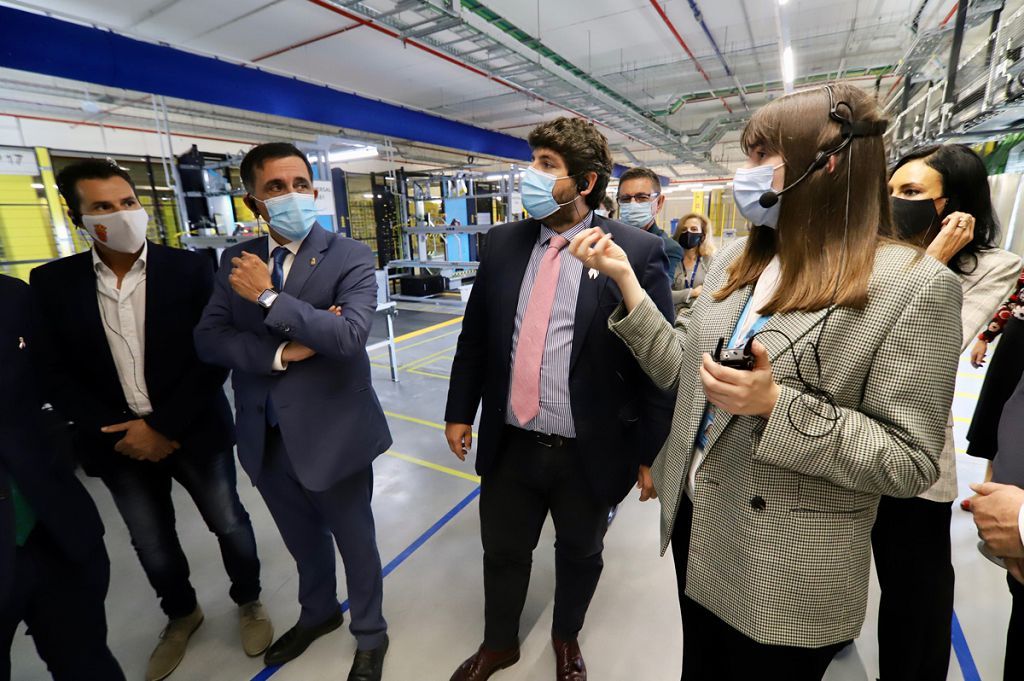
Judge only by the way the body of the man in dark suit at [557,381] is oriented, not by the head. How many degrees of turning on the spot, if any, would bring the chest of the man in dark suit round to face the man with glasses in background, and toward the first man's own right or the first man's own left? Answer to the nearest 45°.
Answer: approximately 135° to the first man's own right

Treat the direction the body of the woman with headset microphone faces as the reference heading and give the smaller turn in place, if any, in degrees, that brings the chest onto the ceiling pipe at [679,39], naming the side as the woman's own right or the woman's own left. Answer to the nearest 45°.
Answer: approximately 135° to the woman's own right

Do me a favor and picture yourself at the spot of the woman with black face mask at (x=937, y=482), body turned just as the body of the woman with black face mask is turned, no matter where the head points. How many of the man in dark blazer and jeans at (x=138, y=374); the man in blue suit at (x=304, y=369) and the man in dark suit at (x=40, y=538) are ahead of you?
3

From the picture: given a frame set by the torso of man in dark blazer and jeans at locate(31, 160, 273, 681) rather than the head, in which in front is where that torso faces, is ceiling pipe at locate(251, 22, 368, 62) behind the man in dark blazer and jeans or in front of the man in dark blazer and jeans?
behind

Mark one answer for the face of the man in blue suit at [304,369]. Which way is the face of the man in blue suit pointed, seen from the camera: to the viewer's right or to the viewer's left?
to the viewer's right

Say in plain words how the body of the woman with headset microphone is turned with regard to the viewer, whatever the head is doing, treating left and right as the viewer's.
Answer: facing the viewer and to the left of the viewer

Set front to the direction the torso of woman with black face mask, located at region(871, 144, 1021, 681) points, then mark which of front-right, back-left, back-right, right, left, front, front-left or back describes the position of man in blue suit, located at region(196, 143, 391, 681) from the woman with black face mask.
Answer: front

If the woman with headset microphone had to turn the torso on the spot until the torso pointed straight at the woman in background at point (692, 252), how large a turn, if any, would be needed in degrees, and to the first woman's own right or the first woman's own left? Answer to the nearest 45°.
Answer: approximately 135° to the first woman's own right

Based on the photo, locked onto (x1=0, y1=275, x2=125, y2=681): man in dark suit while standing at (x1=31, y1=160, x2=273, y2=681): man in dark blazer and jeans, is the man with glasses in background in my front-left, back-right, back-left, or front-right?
back-left

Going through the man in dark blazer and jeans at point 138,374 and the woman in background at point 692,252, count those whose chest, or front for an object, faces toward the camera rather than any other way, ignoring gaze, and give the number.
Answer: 2

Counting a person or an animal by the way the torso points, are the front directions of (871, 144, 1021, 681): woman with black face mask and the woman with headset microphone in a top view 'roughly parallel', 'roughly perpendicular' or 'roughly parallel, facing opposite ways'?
roughly parallel

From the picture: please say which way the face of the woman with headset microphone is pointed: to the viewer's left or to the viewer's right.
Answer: to the viewer's left

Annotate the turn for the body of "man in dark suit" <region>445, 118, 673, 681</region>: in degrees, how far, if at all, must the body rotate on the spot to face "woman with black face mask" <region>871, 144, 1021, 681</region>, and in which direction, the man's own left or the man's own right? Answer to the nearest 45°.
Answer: approximately 135° to the man's own left

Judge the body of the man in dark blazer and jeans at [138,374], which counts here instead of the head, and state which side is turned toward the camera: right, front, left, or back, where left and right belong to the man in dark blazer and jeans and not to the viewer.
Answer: front
